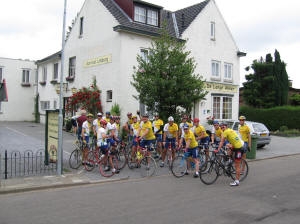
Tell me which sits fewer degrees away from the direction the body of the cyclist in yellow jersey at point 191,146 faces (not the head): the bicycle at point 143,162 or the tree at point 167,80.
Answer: the bicycle

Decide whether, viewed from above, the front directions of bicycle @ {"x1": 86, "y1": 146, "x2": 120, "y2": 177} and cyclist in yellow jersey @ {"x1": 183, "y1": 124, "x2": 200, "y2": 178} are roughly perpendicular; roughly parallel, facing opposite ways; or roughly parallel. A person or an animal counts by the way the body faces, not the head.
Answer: roughly perpendicular

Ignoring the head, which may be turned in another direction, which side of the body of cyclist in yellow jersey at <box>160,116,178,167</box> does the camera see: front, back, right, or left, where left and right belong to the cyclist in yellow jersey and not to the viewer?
front

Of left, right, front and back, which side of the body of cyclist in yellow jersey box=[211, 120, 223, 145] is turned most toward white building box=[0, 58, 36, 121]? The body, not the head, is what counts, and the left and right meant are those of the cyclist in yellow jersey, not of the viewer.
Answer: right

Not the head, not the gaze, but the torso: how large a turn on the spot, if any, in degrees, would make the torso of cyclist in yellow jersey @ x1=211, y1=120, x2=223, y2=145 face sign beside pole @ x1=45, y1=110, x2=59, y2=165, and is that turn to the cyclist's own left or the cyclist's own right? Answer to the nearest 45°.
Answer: approximately 45° to the cyclist's own right

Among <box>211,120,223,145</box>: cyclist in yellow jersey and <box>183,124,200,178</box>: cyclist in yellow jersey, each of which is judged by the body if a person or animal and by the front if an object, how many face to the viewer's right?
0

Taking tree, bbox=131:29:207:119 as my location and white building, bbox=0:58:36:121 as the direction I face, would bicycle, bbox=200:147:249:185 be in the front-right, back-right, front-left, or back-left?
back-left

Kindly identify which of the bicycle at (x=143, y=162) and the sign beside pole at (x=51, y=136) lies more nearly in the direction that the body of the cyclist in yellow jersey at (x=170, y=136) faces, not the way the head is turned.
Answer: the bicycle
